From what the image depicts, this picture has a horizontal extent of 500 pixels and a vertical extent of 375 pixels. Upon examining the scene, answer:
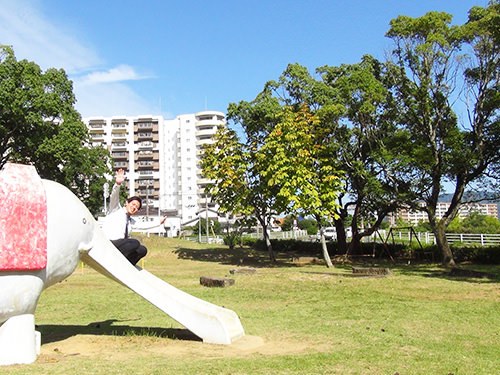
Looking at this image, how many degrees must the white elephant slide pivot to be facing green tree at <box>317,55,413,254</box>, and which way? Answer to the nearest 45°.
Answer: approximately 45° to its left

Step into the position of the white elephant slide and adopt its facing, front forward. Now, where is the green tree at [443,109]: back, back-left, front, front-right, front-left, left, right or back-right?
front-left

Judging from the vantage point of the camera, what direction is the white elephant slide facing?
facing to the right of the viewer

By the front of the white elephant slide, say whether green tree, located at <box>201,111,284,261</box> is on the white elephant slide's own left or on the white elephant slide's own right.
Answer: on the white elephant slide's own left

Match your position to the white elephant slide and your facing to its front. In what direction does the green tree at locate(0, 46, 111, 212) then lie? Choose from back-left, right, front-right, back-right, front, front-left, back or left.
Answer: left

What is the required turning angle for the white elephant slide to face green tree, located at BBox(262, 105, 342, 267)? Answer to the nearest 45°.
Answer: approximately 45° to its left
